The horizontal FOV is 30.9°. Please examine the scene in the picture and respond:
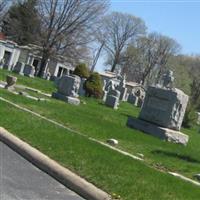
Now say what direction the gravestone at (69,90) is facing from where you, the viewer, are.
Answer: facing the viewer and to the left of the viewer

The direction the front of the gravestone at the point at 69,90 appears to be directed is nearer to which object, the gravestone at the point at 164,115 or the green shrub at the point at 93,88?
the gravestone

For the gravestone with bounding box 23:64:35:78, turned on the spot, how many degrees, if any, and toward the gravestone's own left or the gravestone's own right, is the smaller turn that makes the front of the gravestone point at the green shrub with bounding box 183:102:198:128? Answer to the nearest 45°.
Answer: approximately 90° to the gravestone's own left

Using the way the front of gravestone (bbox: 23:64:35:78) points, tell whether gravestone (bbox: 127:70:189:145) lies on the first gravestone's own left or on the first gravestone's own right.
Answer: on the first gravestone's own left

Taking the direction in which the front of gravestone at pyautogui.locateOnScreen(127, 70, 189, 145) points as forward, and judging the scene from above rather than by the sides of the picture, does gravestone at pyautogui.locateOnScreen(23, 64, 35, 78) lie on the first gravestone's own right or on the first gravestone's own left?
on the first gravestone's own right

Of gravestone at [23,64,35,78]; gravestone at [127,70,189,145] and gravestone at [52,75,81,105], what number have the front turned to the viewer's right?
0

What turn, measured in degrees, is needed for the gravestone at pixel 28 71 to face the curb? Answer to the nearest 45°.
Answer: approximately 45° to its left
